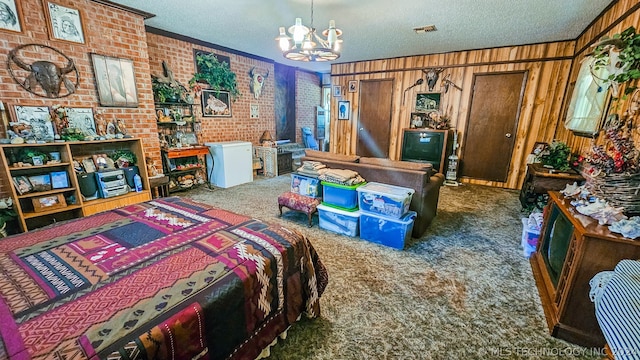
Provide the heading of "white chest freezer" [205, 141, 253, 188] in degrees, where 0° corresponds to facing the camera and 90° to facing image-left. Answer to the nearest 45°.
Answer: approximately 315°

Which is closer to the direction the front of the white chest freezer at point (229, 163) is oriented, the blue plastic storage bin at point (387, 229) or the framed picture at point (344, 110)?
the blue plastic storage bin

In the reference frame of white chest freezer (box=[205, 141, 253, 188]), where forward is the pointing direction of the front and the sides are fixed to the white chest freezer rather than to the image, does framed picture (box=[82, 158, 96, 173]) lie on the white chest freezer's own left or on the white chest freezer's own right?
on the white chest freezer's own right

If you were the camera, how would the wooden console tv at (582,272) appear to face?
facing to the left of the viewer

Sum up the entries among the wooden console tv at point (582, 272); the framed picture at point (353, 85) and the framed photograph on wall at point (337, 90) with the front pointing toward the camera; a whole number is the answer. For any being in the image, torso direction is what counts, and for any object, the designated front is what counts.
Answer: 2

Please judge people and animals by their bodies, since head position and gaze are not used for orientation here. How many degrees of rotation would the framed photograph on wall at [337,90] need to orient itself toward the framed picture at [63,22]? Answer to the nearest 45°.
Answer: approximately 45° to its right

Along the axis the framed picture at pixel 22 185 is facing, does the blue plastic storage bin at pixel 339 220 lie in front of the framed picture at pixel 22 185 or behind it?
in front

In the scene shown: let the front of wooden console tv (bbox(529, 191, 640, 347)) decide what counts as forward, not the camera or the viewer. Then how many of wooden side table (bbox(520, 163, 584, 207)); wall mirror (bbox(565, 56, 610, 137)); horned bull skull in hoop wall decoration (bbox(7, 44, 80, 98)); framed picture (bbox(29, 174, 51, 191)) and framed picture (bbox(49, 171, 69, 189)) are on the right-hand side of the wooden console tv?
2
